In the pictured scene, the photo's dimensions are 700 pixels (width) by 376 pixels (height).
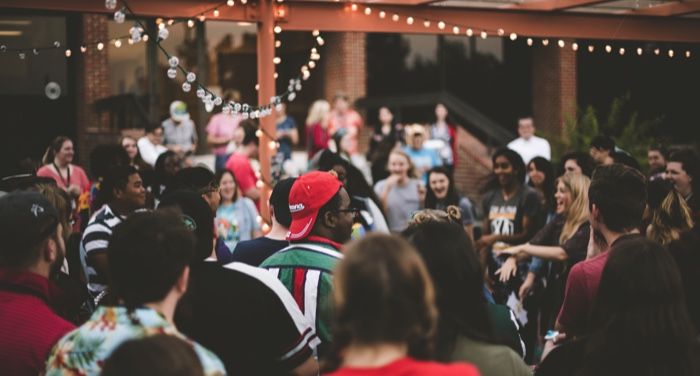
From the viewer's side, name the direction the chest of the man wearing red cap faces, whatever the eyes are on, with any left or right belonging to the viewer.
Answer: facing away from the viewer and to the right of the viewer

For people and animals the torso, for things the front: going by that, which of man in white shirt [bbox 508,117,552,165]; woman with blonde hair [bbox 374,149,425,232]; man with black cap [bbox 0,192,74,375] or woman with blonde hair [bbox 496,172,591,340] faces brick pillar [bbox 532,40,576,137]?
the man with black cap

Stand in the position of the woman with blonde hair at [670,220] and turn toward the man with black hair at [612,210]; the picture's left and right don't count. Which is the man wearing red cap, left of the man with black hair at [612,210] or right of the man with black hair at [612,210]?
right

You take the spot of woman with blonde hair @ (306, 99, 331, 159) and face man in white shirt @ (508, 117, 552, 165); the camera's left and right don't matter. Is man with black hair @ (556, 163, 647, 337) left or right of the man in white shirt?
right

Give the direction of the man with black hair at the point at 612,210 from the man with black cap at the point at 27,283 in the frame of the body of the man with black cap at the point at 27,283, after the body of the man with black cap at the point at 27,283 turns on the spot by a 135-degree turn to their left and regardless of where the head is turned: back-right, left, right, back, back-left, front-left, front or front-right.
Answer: back

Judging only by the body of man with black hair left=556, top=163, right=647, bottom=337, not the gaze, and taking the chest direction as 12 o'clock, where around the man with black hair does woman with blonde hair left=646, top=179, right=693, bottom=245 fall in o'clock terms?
The woman with blonde hair is roughly at 2 o'clock from the man with black hair.

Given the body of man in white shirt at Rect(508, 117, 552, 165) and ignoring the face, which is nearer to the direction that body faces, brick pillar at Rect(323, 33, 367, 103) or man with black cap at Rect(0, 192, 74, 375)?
the man with black cap

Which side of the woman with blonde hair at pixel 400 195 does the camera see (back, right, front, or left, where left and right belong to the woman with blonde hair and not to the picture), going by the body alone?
front

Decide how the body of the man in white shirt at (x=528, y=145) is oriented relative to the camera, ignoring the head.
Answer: toward the camera
